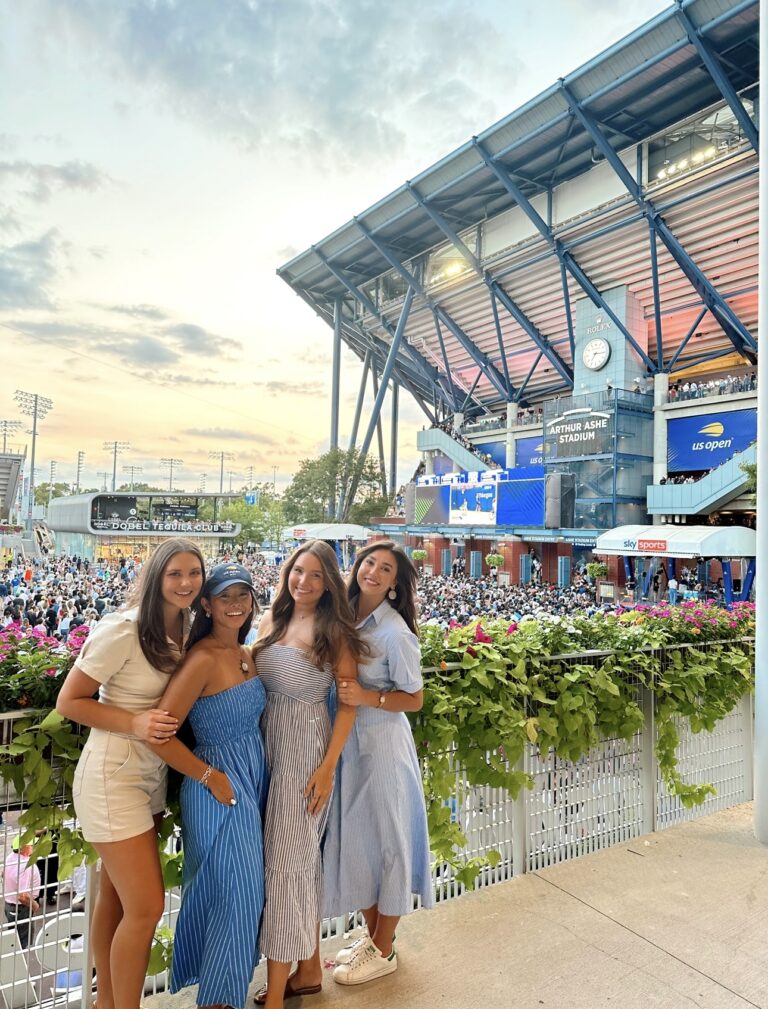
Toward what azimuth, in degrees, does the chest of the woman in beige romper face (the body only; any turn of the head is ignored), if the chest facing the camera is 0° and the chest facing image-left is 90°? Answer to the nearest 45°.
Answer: approximately 315°

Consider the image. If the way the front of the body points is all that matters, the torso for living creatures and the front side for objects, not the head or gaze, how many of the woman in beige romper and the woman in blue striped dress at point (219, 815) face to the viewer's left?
0

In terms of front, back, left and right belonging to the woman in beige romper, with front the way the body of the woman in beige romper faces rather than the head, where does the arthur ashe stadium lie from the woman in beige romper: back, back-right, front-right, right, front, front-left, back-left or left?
left

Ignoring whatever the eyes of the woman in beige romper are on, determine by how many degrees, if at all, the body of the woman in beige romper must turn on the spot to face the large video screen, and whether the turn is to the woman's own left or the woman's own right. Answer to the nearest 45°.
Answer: approximately 90° to the woman's own left

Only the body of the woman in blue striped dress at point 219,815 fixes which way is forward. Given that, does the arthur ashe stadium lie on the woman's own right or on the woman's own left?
on the woman's own left

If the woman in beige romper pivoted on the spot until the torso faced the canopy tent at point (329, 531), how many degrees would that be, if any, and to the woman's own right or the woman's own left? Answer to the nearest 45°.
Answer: approximately 135° to the woman's own left

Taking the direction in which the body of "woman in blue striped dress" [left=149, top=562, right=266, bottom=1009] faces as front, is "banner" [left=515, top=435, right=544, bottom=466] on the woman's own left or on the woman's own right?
on the woman's own left

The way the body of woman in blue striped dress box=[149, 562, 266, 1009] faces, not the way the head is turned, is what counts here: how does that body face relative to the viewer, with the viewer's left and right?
facing the viewer and to the right of the viewer
